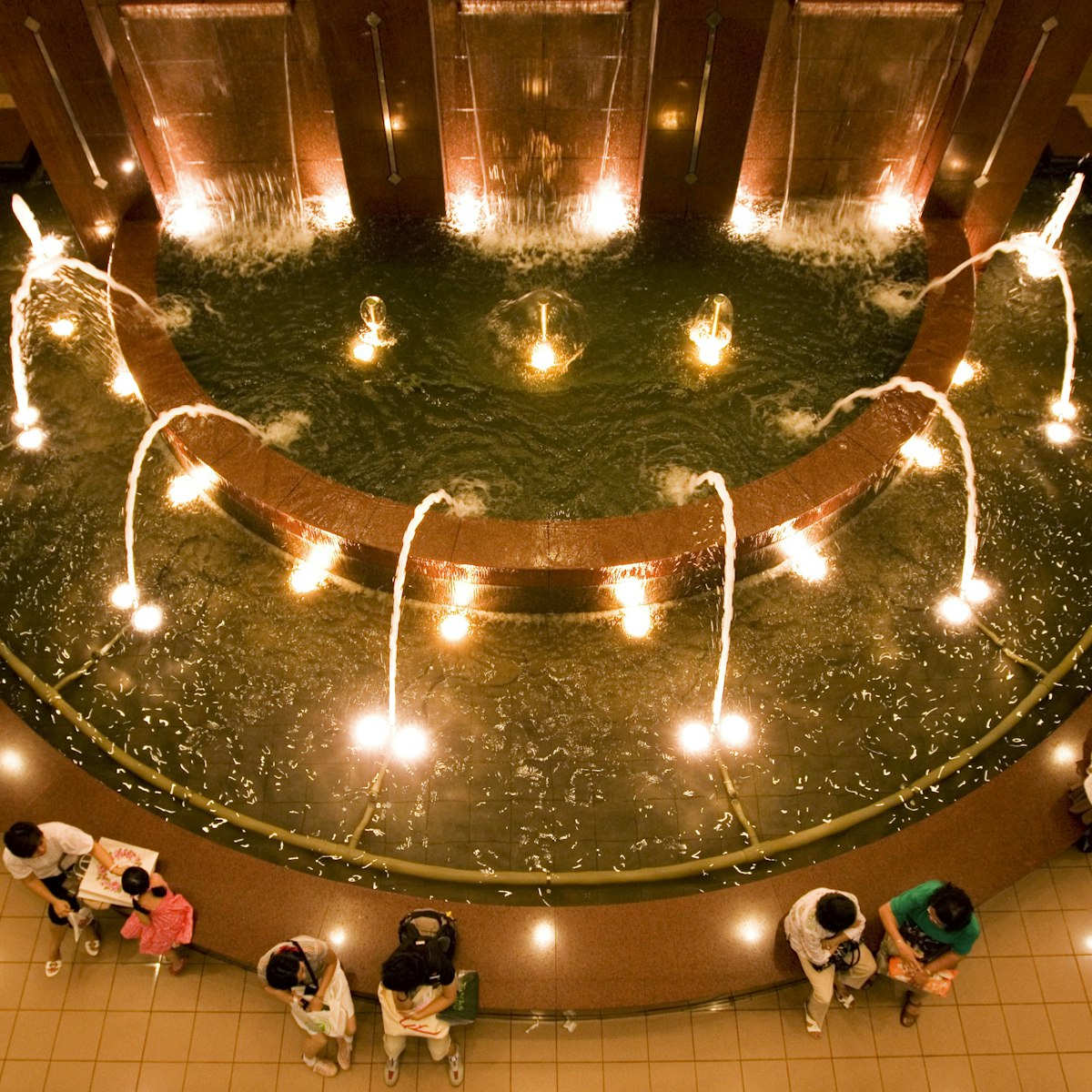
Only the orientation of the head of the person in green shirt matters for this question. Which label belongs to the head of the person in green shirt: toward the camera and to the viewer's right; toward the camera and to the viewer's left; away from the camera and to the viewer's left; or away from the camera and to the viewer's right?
toward the camera and to the viewer's left

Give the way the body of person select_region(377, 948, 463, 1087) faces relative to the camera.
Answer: toward the camera

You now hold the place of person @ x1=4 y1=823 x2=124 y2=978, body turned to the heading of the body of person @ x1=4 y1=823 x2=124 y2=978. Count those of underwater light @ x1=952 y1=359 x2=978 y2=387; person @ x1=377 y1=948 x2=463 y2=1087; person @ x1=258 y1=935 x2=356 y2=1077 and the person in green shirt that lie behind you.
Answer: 0

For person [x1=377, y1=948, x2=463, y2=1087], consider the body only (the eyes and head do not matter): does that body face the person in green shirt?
no

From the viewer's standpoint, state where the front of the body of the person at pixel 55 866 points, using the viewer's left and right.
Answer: facing the viewer and to the right of the viewer
